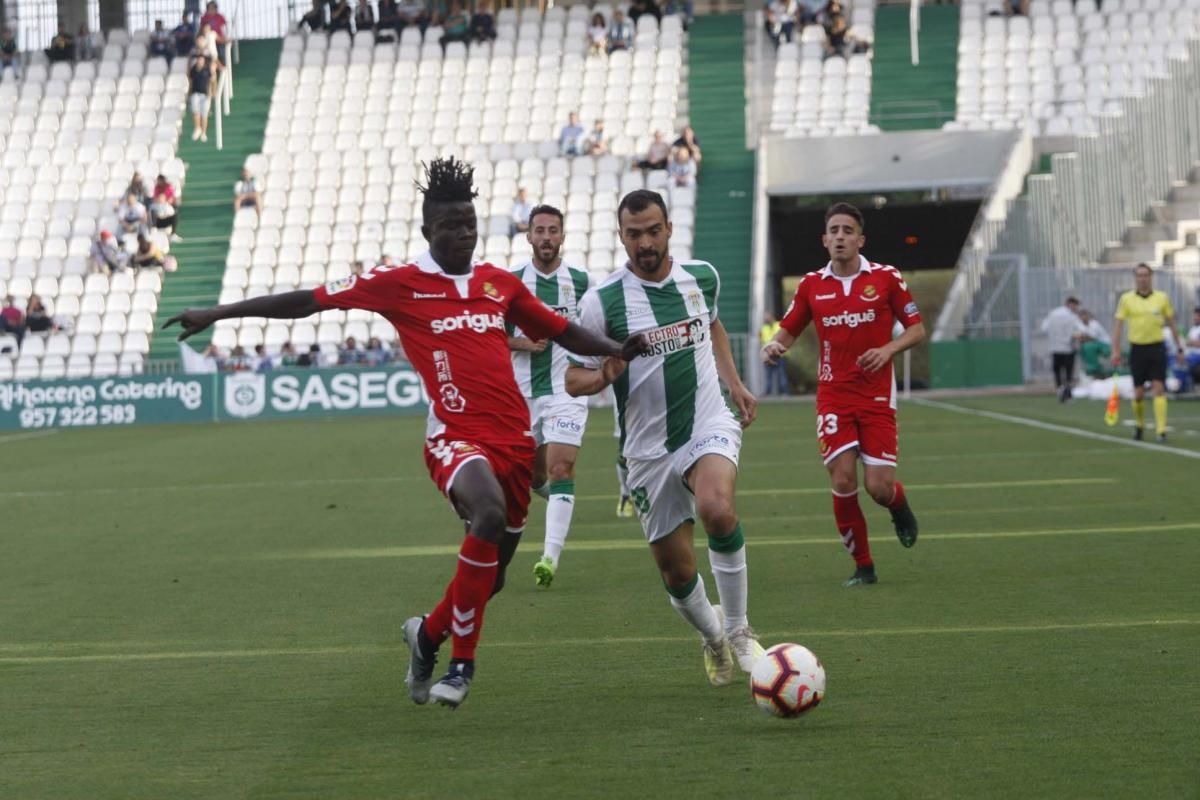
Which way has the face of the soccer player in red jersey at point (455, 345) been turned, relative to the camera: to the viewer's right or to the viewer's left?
to the viewer's right

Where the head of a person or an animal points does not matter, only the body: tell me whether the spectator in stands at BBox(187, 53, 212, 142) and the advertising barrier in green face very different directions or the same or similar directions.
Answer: same or similar directions

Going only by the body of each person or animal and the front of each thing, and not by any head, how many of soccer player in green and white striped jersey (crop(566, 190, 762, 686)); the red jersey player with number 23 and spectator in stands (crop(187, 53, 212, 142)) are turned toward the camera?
3

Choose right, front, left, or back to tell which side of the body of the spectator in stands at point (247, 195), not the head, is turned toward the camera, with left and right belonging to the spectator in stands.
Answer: front

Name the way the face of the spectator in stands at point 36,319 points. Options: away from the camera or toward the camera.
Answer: toward the camera

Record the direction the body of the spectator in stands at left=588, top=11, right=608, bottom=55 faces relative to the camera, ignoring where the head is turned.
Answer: toward the camera

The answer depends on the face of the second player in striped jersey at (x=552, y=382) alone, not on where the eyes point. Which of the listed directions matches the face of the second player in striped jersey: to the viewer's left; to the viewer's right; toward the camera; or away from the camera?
toward the camera

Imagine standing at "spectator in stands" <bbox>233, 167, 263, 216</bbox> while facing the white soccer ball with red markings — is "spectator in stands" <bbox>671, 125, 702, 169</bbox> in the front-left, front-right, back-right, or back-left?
front-left

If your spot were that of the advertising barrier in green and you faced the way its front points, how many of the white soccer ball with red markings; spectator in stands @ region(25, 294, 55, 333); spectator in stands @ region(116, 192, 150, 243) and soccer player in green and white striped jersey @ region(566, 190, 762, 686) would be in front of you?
2

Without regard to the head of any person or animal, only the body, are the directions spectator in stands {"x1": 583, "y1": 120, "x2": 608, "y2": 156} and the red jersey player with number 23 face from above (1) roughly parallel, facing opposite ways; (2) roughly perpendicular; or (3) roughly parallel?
roughly parallel

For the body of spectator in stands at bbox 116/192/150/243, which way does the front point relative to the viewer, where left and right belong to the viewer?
facing the viewer

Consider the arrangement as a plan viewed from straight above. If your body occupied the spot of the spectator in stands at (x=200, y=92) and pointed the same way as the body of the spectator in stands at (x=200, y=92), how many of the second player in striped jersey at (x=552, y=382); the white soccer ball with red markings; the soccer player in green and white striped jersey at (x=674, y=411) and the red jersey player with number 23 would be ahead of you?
4

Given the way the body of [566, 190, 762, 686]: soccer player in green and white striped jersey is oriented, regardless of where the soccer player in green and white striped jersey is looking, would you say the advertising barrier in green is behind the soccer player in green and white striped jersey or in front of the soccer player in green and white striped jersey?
behind

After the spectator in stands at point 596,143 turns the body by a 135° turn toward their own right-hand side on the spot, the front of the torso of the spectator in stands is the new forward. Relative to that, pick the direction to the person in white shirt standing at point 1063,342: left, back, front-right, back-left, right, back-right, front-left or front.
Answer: back

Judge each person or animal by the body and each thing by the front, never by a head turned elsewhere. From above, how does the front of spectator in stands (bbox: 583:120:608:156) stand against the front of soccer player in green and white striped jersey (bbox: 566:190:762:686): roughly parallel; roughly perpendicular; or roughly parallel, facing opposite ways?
roughly parallel

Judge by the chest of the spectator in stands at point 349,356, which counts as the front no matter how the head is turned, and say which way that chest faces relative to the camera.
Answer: toward the camera
